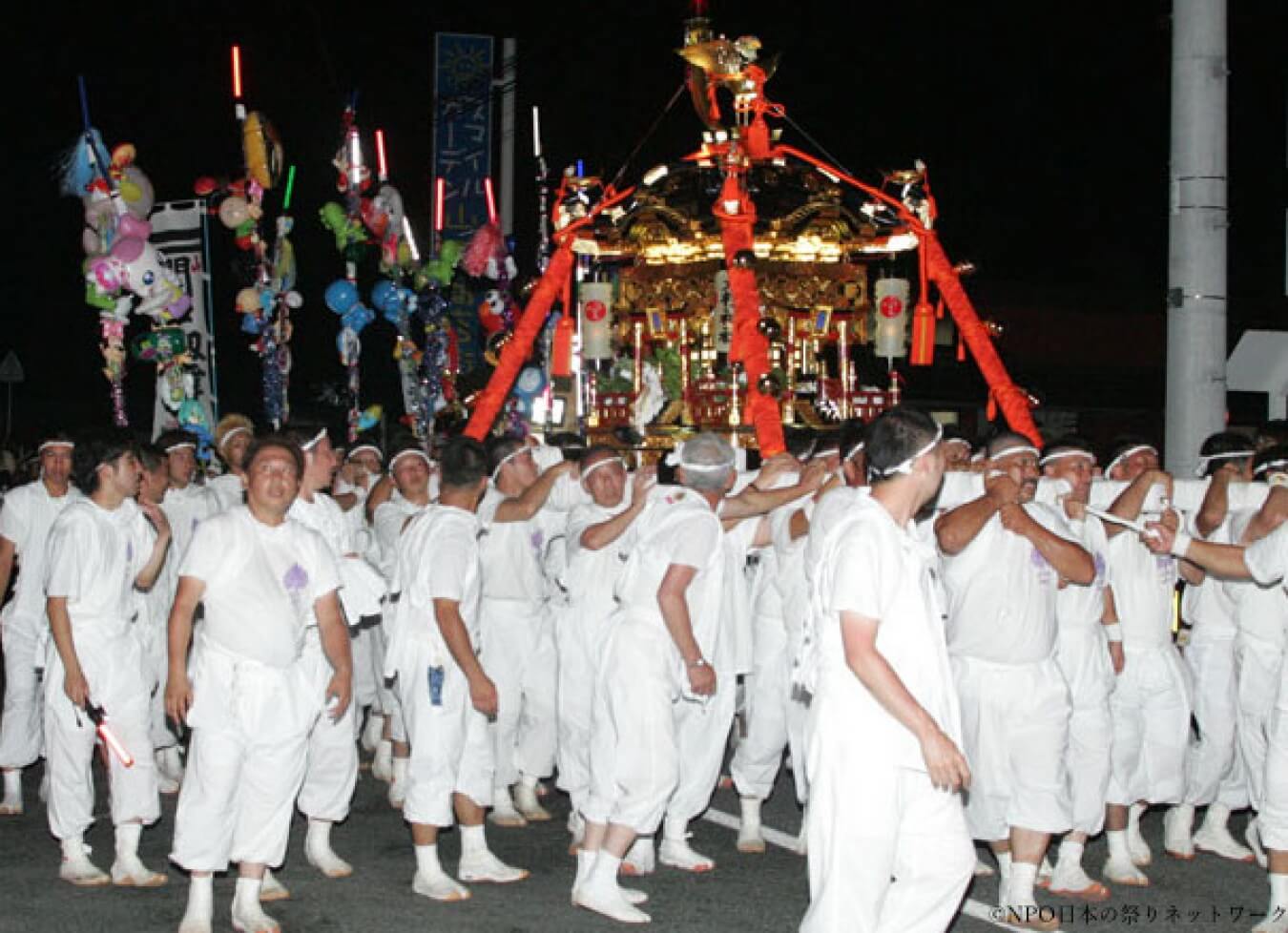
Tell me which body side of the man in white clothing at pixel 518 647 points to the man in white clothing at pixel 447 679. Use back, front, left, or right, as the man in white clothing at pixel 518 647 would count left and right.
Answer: right

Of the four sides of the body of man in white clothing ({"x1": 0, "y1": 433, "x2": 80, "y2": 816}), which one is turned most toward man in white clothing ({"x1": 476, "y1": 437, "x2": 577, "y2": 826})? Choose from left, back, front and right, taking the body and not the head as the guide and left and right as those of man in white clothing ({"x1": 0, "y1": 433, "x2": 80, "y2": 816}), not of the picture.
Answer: left

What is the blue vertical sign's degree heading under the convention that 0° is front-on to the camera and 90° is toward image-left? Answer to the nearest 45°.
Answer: approximately 0°

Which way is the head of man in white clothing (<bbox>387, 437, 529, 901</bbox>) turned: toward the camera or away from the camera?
away from the camera
